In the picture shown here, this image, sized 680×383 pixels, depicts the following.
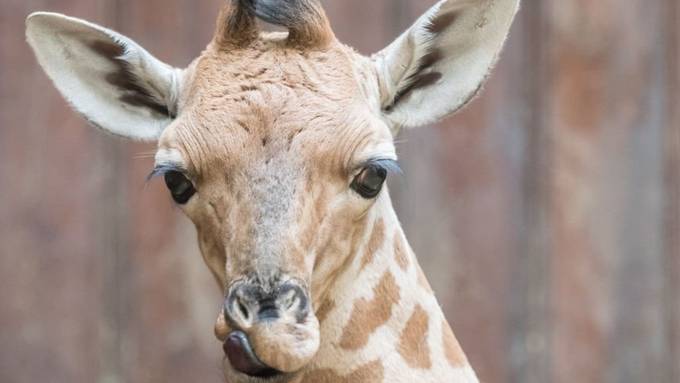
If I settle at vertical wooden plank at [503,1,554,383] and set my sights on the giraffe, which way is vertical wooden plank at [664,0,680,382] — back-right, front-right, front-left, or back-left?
back-left
